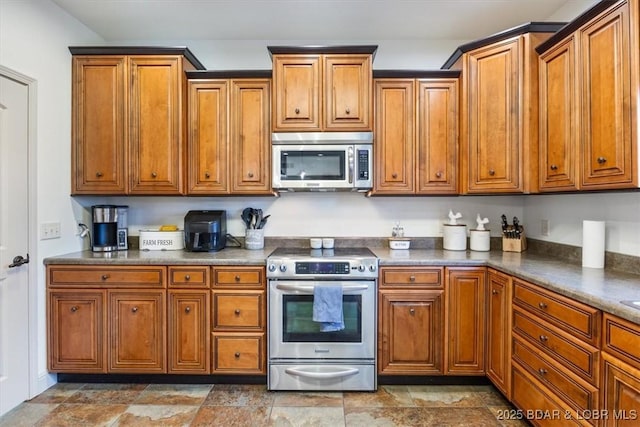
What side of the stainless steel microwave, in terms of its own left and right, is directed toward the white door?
right

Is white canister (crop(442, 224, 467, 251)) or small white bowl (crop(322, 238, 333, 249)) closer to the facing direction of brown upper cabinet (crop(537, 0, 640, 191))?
the small white bowl

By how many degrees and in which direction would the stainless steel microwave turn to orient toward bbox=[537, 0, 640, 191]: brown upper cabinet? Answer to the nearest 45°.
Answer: approximately 45° to its left

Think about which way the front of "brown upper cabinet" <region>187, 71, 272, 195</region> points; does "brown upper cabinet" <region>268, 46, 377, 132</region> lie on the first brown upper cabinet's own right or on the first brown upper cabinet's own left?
on the first brown upper cabinet's own left

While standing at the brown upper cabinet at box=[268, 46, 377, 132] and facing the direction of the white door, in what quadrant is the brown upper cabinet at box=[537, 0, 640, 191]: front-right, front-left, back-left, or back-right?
back-left

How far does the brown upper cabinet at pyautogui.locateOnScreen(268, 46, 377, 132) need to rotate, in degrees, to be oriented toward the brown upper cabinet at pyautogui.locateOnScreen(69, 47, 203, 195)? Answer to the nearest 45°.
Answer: approximately 90° to its right

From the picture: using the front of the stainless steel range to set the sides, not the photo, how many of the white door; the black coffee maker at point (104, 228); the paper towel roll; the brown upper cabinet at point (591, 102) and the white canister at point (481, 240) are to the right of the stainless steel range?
2

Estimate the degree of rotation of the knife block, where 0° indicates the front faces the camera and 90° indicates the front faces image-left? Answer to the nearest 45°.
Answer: approximately 45°

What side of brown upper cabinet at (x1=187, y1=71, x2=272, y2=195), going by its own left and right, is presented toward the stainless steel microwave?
left
